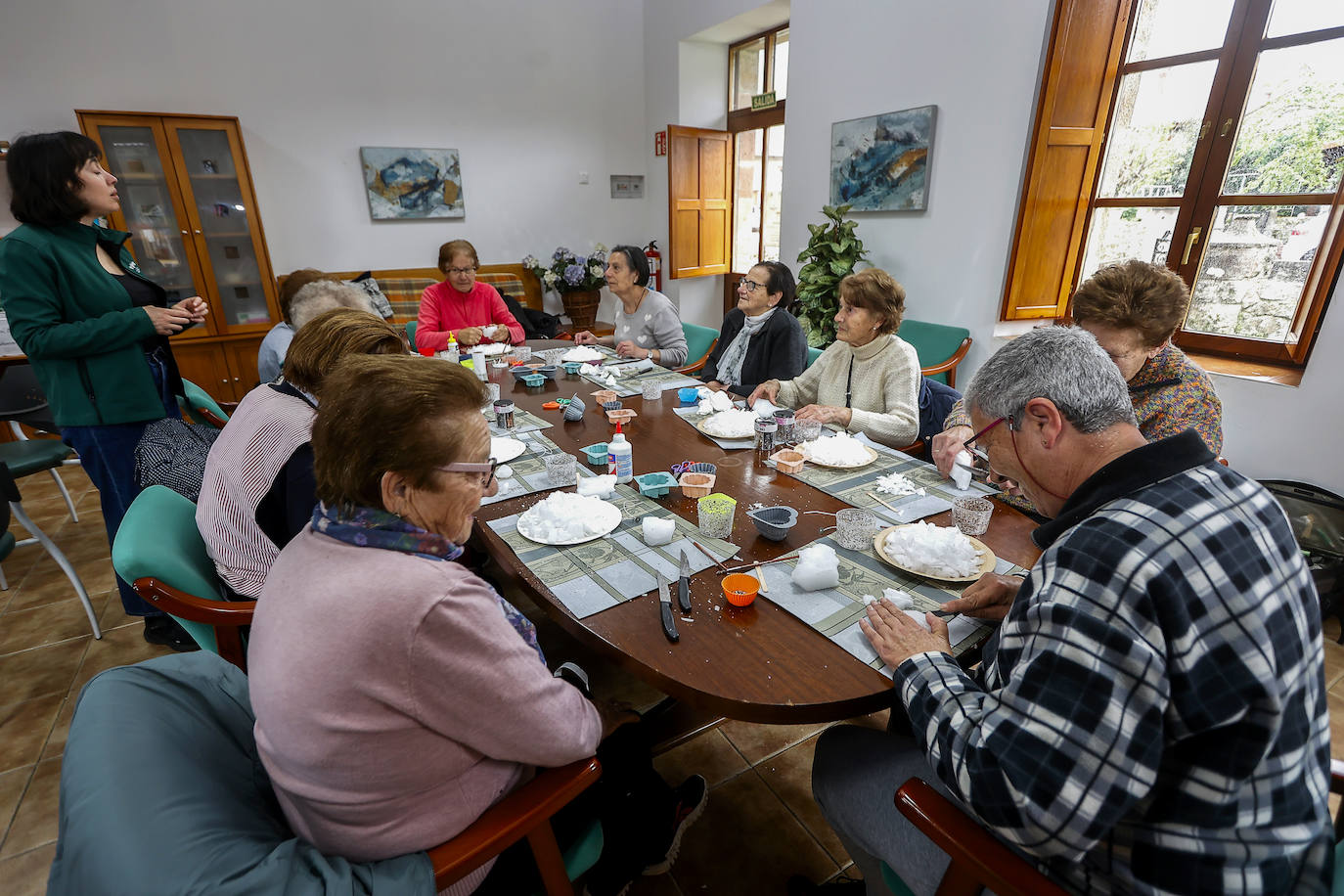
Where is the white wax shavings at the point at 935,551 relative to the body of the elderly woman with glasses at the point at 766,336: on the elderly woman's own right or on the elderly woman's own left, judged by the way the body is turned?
on the elderly woman's own left

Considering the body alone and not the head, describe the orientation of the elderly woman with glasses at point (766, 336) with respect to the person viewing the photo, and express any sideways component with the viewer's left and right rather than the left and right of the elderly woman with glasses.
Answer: facing the viewer and to the left of the viewer

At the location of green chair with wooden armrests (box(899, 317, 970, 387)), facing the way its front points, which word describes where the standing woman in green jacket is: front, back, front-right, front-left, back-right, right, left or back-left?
front

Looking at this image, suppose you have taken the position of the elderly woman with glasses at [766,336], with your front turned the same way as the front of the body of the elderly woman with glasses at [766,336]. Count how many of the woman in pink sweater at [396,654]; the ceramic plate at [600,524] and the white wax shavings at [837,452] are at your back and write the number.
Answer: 0

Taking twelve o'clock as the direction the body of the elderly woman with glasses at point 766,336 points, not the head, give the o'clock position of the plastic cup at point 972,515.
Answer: The plastic cup is roughly at 10 o'clock from the elderly woman with glasses.

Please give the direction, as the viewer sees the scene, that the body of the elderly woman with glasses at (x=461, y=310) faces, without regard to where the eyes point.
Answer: toward the camera

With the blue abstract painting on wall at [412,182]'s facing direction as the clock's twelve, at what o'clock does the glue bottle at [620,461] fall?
The glue bottle is roughly at 12 o'clock from the blue abstract painting on wall.

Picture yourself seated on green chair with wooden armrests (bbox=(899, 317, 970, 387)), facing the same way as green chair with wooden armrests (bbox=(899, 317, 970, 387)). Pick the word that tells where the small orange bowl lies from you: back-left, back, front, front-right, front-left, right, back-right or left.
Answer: front-left

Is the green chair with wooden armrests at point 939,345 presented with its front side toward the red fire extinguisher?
no

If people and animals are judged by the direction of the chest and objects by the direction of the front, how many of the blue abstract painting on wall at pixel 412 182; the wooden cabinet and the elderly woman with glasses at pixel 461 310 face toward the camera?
3

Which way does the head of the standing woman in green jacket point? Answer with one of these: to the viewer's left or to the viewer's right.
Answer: to the viewer's right

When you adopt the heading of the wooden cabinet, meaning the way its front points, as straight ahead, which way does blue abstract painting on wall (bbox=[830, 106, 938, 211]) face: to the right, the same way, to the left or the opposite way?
to the right

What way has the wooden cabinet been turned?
toward the camera

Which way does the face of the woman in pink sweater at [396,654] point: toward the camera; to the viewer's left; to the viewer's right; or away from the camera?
to the viewer's right

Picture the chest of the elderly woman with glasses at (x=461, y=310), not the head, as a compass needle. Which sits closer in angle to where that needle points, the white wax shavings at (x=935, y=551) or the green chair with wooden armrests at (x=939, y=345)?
the white wax shavings

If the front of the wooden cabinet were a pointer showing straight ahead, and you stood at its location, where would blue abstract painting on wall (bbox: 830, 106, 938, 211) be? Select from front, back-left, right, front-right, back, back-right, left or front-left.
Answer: front-left
